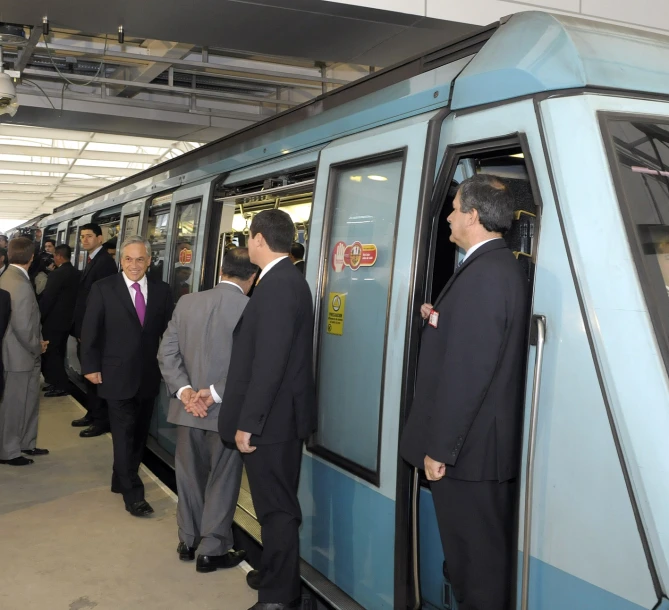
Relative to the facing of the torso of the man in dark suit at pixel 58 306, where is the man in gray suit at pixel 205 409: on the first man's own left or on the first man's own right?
on the first man's own left

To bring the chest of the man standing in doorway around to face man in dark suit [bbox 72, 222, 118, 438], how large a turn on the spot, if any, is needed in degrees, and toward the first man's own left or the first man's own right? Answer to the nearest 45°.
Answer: approximately 45° to the first man's own right

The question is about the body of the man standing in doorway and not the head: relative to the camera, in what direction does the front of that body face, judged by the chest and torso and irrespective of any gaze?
to the viewer's left

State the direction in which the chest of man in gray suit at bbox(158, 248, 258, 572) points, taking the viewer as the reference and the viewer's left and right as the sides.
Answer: facing away from the viewer and to the right of the viewer

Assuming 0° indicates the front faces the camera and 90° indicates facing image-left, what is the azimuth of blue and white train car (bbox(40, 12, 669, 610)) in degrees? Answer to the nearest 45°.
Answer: approximately 315°

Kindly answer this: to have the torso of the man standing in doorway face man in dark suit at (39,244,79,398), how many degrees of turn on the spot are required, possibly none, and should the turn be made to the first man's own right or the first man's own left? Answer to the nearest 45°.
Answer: approximately 45° to the first man's own right
